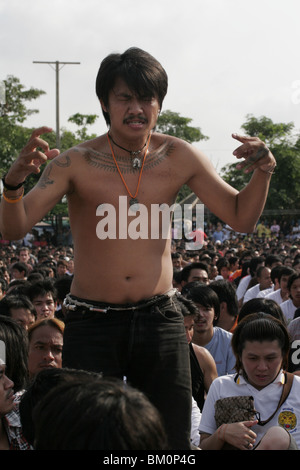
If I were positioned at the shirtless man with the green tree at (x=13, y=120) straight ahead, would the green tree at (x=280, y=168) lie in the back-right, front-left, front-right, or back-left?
front-right

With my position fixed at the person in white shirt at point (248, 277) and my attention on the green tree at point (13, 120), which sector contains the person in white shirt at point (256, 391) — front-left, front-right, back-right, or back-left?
back-left

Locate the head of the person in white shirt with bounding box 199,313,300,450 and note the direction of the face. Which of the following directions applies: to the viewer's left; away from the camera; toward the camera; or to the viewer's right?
toward the camera

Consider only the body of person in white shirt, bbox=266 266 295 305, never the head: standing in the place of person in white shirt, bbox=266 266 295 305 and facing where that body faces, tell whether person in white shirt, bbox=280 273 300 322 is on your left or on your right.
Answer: on your left

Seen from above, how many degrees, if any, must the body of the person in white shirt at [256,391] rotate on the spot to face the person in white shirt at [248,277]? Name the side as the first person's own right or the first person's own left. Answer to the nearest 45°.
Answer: approximately 180°

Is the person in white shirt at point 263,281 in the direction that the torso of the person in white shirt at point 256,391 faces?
no

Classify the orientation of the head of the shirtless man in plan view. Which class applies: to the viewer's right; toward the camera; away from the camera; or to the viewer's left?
toward the camera

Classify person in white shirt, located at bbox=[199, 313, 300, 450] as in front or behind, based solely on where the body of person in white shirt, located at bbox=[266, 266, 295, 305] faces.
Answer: in front

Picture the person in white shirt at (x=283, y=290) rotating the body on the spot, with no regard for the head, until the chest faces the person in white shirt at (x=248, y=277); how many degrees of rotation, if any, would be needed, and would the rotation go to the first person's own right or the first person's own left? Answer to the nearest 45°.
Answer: approximately 135° to the first person's own right

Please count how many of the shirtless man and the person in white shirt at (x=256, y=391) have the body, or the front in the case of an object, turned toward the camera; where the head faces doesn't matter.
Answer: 2

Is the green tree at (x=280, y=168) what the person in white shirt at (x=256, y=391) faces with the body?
no

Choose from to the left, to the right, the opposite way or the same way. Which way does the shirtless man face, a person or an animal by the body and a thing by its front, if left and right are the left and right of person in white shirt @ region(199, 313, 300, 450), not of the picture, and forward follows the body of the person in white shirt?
the same way

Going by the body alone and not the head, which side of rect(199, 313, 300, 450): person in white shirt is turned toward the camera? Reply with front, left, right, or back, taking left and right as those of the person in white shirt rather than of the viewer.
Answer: front
